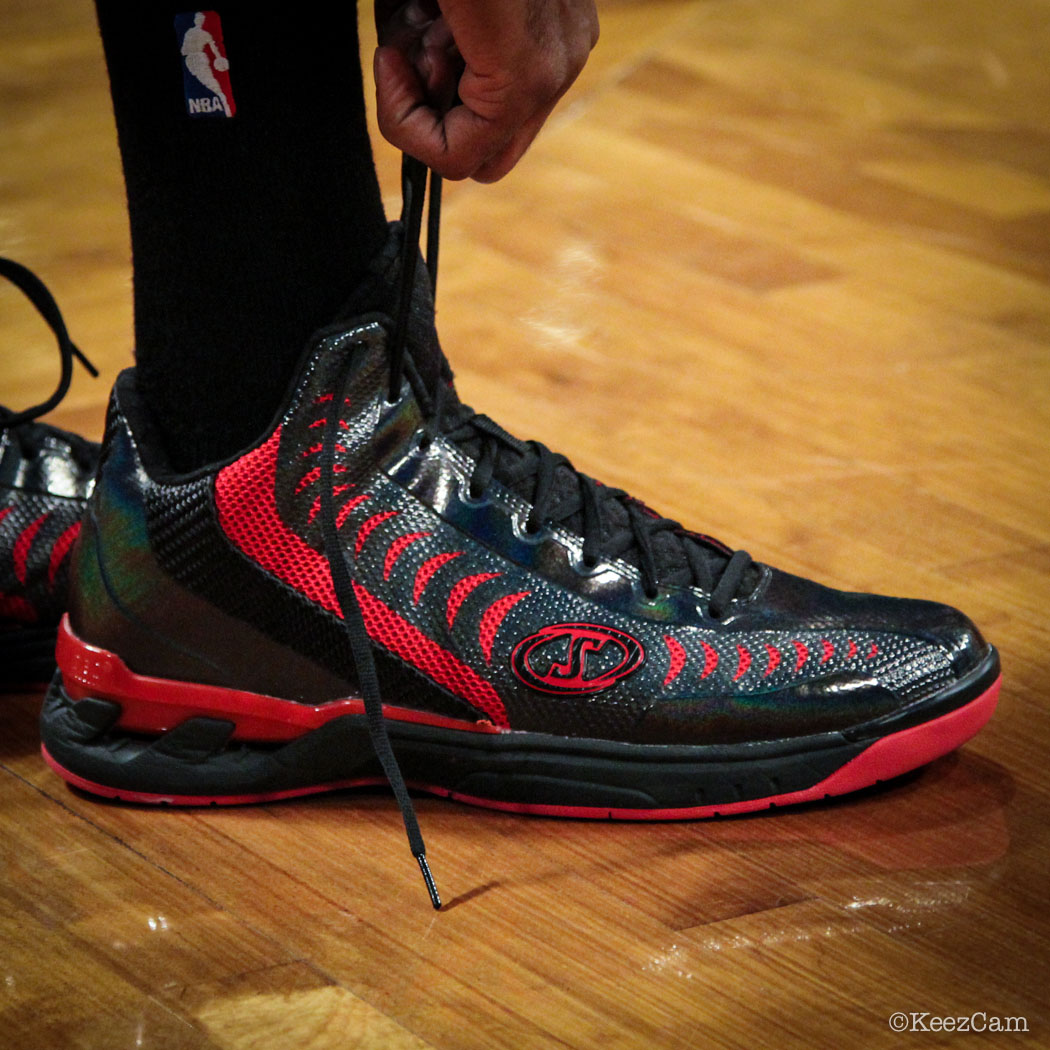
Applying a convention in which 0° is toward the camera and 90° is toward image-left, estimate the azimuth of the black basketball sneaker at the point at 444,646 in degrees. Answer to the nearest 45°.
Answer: approximately 270°
